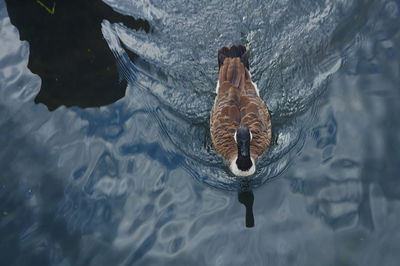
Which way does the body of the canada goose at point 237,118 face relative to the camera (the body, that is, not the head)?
toward the camera
